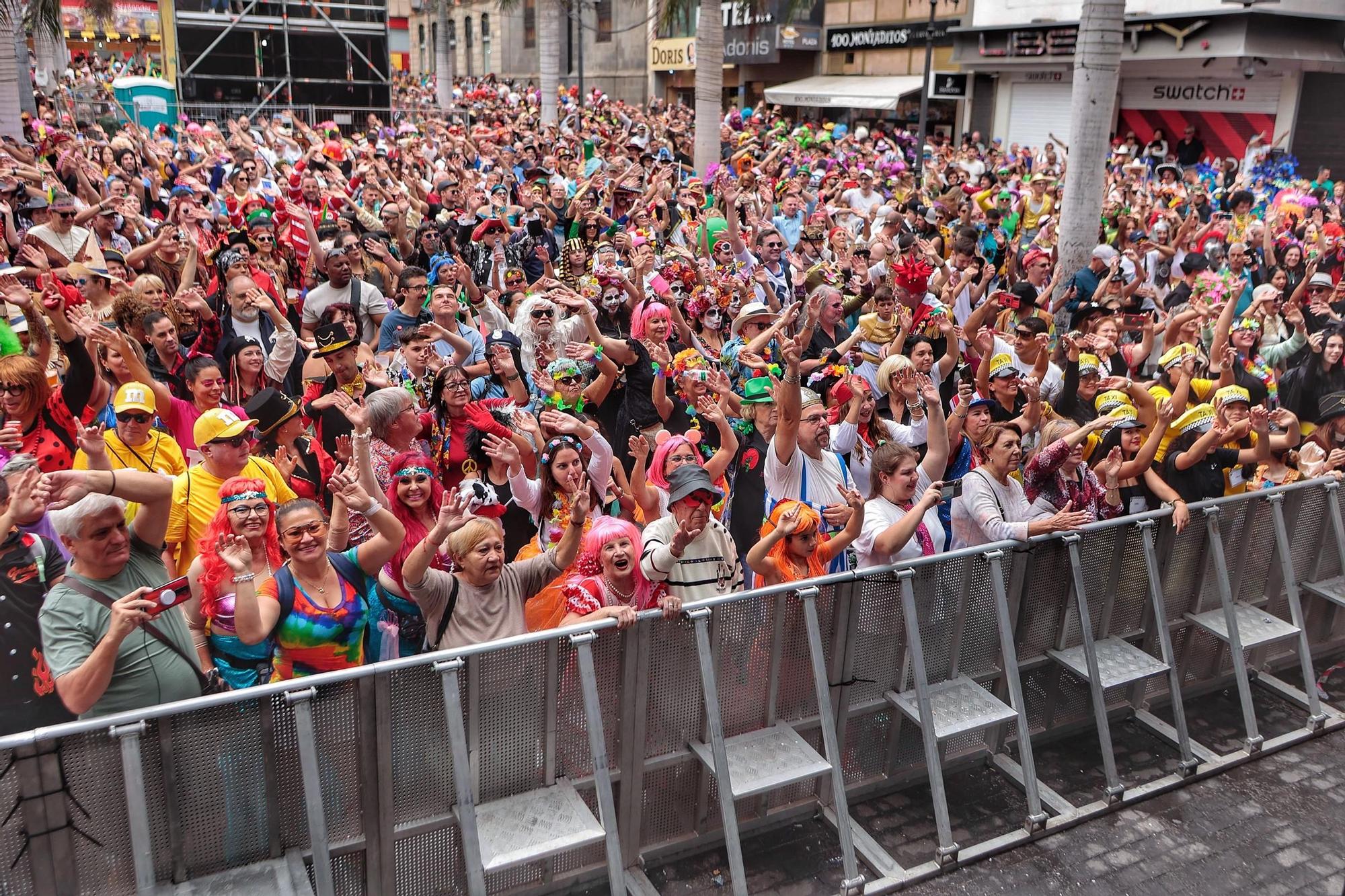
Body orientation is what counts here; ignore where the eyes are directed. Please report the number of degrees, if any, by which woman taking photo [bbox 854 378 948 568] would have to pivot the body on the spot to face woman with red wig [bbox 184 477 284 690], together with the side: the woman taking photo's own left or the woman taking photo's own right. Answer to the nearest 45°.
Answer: approximately 90° to the woman taking photo's own right

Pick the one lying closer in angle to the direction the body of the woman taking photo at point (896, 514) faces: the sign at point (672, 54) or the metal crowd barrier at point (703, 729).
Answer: the metal crowd barrier

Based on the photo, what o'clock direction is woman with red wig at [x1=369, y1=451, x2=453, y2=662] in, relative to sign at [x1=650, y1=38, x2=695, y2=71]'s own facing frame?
The woman with red wig is roughly at 12 o'clock from the sign.

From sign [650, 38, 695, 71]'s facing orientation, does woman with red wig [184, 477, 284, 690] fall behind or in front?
in front

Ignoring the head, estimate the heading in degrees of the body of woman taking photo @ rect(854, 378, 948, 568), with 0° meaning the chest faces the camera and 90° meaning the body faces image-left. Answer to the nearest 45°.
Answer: approximately 315°

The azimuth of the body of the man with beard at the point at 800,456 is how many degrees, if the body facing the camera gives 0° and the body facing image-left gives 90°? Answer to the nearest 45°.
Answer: approximately 315°

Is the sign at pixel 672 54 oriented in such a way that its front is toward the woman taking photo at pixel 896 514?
yes

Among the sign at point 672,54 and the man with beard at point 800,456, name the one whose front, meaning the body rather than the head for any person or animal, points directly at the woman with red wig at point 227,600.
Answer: the sign

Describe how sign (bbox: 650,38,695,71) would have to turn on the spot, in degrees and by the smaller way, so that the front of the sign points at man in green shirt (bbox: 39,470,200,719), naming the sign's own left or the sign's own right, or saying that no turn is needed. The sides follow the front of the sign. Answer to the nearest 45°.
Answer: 0° — it already faces them

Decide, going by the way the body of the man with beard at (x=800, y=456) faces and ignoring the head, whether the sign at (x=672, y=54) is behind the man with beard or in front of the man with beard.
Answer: behind

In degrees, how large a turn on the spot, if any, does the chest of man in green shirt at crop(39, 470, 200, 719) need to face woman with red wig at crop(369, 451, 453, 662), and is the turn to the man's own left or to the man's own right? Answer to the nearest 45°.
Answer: approximately 45° to the man's own left
